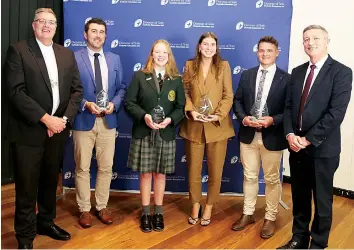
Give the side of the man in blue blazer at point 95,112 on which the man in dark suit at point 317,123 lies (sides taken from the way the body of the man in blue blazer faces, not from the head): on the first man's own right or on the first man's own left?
on the first man's own left

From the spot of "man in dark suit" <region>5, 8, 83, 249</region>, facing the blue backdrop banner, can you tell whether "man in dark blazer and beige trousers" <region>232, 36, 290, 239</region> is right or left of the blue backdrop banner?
right

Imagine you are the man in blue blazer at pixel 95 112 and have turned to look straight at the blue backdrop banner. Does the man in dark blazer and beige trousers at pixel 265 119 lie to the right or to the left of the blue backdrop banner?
right

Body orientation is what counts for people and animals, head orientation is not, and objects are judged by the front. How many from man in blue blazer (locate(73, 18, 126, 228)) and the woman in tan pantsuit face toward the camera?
2

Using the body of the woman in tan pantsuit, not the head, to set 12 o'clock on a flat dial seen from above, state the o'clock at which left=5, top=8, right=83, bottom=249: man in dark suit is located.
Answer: The man in dark suit is roughly at 2 o'clock from the woman in tan pantsuit.

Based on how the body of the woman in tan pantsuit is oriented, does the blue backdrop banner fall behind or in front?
behind

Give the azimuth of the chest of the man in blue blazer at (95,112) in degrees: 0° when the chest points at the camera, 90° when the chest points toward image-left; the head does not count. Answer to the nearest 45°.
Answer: approximately 0°

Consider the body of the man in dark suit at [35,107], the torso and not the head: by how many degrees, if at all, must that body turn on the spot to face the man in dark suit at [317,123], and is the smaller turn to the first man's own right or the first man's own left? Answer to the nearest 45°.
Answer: approximately 45° to the first man's own left

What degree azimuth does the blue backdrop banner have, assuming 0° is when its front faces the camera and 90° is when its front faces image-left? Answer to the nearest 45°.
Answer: approximately 0°
